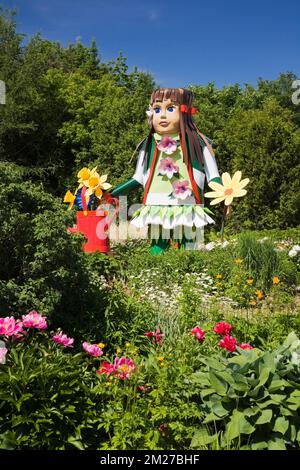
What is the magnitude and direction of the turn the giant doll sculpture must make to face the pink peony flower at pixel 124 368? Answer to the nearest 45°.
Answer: approximately 45° to its left

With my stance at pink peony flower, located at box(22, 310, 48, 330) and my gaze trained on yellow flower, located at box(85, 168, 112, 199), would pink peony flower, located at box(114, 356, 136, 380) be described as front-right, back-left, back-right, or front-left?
back-right

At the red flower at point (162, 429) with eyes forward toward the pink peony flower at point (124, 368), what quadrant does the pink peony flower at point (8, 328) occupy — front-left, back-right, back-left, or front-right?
front-left

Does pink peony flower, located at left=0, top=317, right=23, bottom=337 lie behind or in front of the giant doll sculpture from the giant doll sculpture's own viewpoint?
in front

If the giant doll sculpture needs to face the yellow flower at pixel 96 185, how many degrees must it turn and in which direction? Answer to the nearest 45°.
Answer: approximately 45° to its right

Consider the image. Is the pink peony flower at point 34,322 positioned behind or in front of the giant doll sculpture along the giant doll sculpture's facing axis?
in front

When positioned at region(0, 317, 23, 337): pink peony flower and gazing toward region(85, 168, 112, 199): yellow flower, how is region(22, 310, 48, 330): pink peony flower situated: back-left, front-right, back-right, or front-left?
front-right

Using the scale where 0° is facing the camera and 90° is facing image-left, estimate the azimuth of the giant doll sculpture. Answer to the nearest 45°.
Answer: approximately 45°

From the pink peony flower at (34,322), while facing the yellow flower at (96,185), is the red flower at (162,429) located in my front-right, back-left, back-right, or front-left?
back-right
